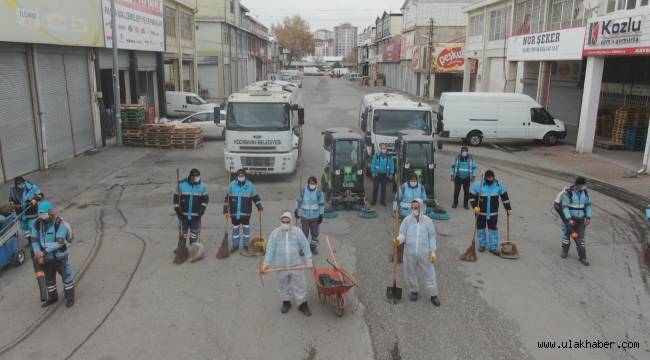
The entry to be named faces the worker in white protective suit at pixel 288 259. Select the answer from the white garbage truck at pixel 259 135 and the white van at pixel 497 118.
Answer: the white garbage truck

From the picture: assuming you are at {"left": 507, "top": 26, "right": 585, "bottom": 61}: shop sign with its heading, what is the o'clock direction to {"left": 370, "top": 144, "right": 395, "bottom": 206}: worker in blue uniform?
The worker in blue uniform is roughly at 11 o'clock from the shop sign.

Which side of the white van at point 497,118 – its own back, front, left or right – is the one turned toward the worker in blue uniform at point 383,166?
right

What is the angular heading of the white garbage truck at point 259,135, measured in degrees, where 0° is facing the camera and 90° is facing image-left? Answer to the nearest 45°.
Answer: approximately 0°

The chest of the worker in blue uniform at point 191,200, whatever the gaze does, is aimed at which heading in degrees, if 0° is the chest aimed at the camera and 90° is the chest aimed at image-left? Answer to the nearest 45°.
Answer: approximately 0°

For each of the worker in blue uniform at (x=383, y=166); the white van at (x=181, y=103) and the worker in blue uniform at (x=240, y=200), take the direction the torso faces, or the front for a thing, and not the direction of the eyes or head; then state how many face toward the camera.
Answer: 2

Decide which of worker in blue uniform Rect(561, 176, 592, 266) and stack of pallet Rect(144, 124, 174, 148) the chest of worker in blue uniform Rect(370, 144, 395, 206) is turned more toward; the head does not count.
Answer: the worker in blue uniform

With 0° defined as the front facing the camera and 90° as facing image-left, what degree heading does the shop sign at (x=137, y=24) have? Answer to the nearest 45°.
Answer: approximately 315°

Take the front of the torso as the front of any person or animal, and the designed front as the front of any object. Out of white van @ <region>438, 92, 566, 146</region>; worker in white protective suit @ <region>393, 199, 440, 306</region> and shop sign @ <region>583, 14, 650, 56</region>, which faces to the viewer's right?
the white van

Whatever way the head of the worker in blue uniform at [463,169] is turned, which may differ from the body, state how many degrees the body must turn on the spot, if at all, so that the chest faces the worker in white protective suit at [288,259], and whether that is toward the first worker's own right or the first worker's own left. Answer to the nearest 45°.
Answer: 0° — they already face them

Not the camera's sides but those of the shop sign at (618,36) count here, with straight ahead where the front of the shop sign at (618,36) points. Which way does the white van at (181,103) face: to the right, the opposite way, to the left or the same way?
the opposite way

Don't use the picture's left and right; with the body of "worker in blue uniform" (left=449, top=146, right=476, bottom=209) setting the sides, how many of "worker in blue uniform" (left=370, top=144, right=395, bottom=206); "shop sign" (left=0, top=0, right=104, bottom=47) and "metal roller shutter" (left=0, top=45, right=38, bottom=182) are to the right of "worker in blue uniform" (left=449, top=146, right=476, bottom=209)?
3

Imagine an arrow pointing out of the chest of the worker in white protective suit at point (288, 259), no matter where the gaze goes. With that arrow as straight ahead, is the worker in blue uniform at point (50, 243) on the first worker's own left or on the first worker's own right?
on the first worker's own right

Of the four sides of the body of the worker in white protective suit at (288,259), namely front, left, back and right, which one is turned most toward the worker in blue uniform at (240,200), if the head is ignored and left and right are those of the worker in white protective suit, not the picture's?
back

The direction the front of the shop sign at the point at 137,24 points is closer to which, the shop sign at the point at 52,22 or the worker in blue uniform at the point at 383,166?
the worker in blue uniform
